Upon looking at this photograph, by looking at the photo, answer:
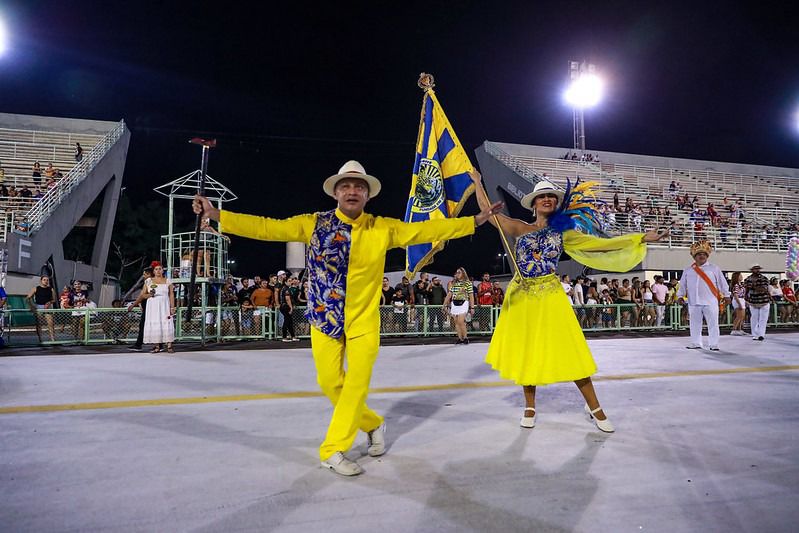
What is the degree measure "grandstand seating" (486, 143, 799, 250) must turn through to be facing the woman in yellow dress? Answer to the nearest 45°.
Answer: approximately 45° to its left

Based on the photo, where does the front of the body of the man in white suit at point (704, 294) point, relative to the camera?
toward the camera

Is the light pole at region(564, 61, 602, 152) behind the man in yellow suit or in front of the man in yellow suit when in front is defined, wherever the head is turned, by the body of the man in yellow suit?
behind

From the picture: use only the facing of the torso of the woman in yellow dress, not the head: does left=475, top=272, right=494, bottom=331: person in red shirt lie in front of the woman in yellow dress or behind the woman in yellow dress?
behind

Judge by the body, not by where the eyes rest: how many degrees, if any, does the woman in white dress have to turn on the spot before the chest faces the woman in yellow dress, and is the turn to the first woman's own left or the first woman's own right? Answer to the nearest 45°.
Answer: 0° — they already face them

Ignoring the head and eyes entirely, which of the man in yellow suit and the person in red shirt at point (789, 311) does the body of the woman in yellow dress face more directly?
the man in yellow suit

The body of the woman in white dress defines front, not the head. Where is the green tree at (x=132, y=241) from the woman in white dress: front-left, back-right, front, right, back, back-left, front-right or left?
back

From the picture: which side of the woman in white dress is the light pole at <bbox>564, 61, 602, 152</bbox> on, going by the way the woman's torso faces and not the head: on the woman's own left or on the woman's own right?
on the woman's own left

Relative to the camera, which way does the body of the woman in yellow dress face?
toward the camera

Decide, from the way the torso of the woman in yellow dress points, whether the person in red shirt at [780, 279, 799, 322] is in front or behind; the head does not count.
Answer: behind

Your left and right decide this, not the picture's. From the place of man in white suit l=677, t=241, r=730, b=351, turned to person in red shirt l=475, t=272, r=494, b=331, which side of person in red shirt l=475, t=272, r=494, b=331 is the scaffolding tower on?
left

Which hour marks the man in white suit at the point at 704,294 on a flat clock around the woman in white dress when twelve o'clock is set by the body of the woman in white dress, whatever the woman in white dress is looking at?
The man in white suit is roughly at 10 o'clock from the woman in white dress.

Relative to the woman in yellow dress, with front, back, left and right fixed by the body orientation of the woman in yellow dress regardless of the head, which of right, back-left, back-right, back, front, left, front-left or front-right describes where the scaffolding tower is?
back-right

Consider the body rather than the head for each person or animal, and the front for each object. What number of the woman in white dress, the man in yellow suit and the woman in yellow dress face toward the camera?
3

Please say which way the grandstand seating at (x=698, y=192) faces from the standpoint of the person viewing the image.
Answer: facing the viewer and to the left of the viewer
